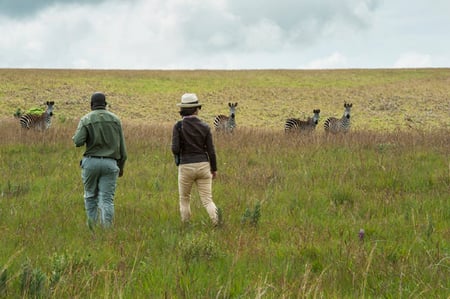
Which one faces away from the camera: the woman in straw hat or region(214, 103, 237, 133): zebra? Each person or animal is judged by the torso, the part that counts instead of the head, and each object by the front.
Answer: the woman in straw hat

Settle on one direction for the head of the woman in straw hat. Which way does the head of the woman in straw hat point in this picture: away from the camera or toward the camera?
away from the camera

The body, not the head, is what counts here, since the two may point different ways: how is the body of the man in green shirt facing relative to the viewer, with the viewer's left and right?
facing away from the viewer

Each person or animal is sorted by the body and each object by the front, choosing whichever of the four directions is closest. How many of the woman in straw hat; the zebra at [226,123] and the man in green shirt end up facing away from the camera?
2

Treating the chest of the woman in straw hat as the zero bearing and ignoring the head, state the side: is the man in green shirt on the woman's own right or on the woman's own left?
on the woman's own left

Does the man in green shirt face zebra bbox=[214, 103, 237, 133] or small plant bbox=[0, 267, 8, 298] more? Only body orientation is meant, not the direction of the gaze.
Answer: the zebra

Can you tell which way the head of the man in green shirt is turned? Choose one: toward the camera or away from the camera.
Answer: away from the camera

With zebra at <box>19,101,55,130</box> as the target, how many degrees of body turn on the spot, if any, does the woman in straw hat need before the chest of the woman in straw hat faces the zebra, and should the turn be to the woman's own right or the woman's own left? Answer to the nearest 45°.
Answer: approximately 45° to the woman's own left

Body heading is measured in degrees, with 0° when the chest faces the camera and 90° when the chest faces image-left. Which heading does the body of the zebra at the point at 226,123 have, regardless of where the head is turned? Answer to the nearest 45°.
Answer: approximately 315°

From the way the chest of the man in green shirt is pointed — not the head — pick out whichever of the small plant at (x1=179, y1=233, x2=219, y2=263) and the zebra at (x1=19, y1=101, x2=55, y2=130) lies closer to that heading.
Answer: the zebra

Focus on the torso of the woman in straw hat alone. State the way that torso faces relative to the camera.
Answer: away from the camera

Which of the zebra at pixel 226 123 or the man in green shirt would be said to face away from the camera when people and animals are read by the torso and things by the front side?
the man in green shirt
